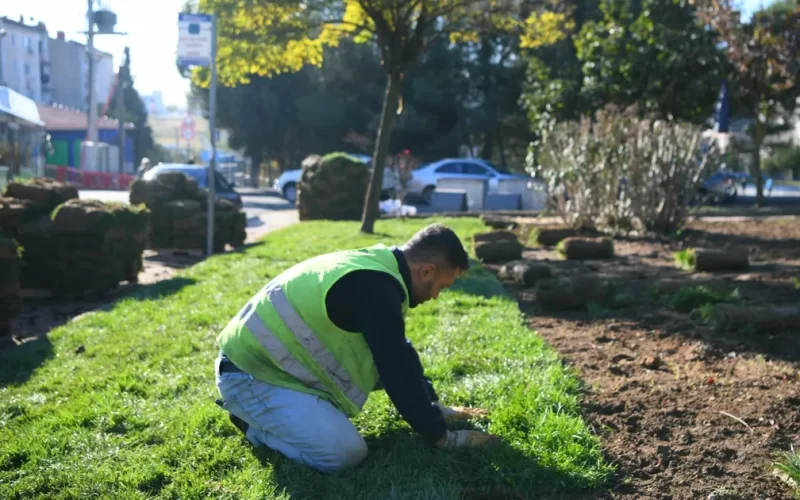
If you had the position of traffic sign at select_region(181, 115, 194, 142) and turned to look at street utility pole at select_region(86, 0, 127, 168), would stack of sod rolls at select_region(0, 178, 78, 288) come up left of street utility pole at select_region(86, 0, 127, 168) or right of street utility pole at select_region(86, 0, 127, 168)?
left

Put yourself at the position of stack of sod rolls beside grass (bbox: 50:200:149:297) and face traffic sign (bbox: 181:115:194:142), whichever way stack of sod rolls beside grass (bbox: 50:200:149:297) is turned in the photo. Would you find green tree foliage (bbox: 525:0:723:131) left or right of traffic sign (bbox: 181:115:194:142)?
right

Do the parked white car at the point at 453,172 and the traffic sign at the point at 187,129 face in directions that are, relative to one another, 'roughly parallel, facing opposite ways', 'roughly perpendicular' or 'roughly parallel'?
roughly perpendicular

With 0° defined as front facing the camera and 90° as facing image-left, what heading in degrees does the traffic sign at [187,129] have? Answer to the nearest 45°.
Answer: approximately 0°

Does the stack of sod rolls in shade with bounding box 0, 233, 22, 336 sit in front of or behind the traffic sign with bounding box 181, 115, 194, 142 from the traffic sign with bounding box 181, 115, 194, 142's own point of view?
in front

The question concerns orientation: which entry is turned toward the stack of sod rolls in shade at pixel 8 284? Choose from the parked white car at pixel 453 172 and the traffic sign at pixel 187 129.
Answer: the traffic sign

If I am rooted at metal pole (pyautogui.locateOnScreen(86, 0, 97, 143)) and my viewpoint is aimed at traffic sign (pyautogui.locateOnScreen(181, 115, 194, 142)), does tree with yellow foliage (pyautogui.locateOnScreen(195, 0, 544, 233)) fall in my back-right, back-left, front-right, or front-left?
back-right

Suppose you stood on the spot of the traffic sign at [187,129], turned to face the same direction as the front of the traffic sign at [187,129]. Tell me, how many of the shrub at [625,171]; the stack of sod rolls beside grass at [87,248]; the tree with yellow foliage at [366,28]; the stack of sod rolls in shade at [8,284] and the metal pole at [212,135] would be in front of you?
5

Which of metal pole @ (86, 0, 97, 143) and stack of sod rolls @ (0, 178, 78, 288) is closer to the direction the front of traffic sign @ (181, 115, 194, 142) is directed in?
the stack of sod rolls

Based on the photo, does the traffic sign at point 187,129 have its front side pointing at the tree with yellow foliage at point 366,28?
yes

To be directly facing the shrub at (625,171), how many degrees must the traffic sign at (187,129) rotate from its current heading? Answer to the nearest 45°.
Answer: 0° — it already faces it
